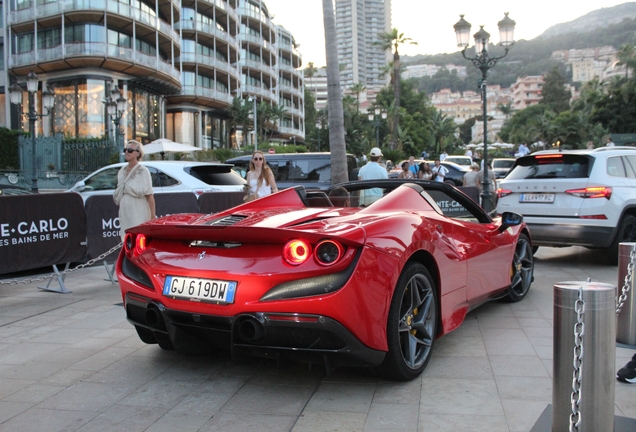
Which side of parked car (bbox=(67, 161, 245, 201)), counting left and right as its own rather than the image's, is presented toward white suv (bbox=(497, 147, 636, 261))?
back

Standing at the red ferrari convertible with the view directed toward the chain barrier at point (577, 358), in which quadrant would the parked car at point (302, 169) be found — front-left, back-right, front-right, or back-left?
back-left

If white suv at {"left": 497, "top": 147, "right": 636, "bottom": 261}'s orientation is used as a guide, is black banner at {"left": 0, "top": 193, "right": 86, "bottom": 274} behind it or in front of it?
behind

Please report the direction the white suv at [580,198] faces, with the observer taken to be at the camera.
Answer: facing away from the viewer and to the right of the viewer

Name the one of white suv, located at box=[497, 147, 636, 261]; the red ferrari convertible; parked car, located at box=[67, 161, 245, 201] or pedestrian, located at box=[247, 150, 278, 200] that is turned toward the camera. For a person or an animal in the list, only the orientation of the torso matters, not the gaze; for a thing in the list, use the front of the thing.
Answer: the pedestrian

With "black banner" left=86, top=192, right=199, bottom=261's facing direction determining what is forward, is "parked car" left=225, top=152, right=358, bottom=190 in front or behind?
behind

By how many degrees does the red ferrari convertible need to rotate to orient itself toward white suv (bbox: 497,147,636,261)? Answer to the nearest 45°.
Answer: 0° — it already faces it

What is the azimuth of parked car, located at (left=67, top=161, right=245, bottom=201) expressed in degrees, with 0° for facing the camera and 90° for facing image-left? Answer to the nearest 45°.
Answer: approximately 135°

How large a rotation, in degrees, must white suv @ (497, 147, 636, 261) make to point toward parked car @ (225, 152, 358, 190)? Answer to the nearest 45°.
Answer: approximately 90° to its left

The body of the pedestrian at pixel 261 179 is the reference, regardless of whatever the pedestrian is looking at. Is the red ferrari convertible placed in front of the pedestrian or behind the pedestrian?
in front

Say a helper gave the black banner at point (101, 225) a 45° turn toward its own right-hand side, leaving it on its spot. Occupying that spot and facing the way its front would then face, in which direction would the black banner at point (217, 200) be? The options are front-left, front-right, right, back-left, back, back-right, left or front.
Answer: back

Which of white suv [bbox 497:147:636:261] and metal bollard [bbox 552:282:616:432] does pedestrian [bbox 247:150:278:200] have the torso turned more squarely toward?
the metal bollard

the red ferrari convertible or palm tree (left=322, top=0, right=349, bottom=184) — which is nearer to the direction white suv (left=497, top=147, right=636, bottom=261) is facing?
the palm tree

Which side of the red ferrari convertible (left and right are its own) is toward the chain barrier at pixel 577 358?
right

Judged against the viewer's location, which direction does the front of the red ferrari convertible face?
facing away from the viewer and to the right of the viewer
